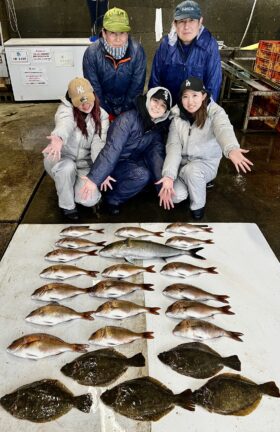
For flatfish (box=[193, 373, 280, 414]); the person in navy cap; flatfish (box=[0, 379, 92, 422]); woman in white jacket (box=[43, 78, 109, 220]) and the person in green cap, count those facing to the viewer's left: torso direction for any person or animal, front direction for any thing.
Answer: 2

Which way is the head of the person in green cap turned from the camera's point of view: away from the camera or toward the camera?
toward the camera

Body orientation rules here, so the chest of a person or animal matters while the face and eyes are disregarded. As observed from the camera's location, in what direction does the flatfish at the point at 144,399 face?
facing to the left of the viewer

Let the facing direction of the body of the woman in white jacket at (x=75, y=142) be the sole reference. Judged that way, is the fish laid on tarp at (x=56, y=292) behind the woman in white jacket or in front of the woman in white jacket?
in front

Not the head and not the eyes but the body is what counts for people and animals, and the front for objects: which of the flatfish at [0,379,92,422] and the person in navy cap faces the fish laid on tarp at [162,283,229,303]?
the person in navy cap

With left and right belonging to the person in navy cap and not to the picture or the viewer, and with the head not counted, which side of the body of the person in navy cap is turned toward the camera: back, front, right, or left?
front

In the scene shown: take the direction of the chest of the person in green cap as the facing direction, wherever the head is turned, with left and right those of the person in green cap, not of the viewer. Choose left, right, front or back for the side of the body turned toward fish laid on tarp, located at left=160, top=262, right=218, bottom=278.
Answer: front

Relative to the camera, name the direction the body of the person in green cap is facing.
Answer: toward the camera

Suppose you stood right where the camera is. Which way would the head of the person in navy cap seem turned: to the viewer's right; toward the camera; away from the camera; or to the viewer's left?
toward the camera

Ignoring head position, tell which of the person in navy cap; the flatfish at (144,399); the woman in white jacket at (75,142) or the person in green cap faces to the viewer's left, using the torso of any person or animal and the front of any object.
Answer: the flatfish

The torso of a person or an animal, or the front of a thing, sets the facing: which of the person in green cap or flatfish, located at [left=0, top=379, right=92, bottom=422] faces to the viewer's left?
the flatfish

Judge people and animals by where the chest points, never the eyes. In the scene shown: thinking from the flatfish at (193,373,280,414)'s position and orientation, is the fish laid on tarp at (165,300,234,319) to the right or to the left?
on its right

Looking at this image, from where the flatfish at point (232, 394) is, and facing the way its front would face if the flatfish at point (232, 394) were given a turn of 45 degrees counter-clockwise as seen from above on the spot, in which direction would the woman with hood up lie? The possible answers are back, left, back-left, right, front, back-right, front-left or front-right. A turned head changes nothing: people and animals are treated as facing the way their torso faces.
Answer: right

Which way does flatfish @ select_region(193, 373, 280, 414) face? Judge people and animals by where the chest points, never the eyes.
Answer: to the viewer's left

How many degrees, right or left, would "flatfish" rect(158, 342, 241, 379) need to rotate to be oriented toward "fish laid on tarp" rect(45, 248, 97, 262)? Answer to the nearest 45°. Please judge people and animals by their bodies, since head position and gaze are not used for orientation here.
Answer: approximately 45° to its right

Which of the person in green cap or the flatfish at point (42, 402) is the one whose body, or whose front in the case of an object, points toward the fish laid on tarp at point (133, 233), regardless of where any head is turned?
the person in green cap

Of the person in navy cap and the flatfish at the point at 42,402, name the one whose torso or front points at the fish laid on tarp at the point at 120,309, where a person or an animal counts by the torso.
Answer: the person in navy cap

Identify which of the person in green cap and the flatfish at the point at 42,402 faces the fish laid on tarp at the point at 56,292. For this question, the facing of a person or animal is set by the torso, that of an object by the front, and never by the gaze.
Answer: the person in green cap

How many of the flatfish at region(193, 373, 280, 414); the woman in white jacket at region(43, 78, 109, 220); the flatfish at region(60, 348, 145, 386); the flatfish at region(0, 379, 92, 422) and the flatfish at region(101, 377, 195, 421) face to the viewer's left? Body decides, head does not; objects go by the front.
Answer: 4

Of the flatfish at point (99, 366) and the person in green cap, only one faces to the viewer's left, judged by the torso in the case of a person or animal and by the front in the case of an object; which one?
the flatfish

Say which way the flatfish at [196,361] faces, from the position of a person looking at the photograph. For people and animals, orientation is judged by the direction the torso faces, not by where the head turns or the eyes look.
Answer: facing to the left of the viewer

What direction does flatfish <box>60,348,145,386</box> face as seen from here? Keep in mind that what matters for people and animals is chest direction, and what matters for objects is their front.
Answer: to the viewer's left
